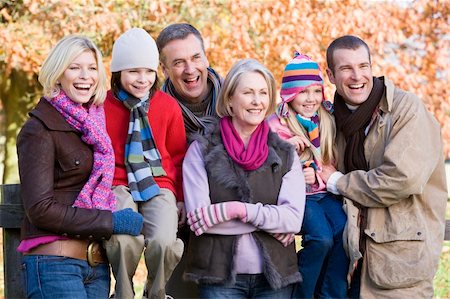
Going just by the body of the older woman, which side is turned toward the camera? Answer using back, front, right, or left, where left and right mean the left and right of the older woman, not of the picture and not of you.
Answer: front

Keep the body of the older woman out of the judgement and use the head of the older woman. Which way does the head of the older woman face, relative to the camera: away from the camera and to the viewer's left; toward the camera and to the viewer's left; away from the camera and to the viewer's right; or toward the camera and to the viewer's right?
toward the camera and to the viewer's right

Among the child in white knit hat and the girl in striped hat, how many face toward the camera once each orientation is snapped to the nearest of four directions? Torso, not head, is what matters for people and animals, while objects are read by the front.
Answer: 2

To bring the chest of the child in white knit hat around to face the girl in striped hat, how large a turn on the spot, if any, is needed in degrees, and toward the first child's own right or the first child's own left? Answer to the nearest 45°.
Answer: approximately 90° to the first child's own left

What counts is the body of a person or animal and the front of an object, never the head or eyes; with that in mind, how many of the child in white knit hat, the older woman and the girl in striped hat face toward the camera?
3

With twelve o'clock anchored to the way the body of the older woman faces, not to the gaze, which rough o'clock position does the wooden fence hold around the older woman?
The wooden fence is roughly at 6 o'clock from the older woman.

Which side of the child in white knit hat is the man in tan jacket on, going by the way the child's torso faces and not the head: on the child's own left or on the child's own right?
on the child's own left

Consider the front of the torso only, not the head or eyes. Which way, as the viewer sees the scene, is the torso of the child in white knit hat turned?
toward the camera

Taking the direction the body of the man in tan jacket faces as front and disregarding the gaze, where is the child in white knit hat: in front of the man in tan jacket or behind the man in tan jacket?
in front

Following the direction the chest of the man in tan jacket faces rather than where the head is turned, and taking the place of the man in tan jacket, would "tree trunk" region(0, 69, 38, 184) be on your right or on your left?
on your right
